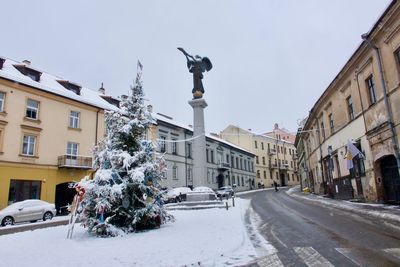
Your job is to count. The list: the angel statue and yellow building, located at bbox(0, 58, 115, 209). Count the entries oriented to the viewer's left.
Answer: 1

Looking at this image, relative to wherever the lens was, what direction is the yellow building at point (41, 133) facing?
facing the viewer and to the right of the viewer

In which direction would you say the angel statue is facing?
to the viewer's left

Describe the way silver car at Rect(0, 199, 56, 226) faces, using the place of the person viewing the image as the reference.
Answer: facing the viewer and to the left of the viewer

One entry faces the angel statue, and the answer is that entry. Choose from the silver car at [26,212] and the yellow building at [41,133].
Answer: the yellow building

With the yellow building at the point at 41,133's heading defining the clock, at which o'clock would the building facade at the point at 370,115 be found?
The building facade is roughly at 12 o'clock from the yellow building.

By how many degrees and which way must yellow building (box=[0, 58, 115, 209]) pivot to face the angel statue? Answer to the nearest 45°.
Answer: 0° — it already faces it

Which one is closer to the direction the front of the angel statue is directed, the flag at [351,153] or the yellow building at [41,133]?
the yellow building

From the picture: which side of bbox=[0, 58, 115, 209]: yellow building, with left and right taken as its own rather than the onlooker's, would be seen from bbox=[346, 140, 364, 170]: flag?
front
